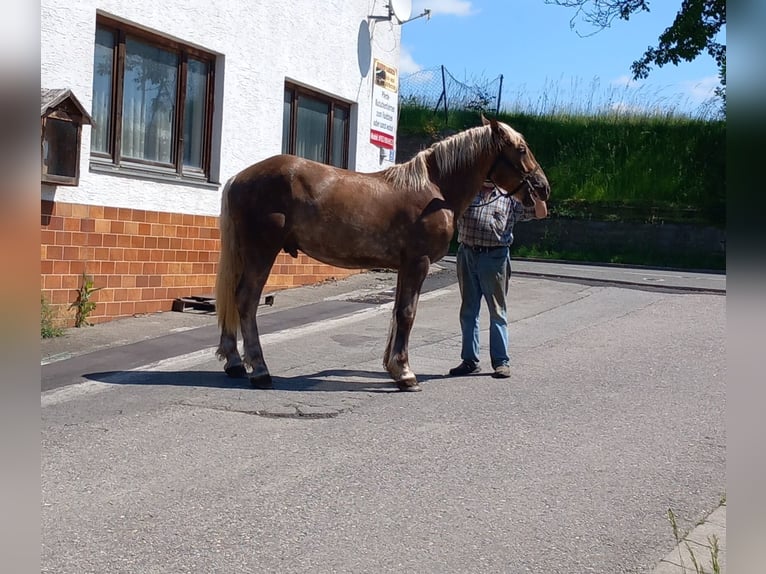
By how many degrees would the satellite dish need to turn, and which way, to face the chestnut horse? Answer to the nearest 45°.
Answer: approximately 45° to its right

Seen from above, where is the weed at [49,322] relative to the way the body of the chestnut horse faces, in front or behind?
behind

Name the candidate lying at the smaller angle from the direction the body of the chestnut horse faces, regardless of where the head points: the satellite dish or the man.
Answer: the man

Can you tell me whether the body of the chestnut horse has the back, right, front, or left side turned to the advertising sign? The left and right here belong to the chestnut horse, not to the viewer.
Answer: left

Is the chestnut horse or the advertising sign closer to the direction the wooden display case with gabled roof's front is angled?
the chestnut horse

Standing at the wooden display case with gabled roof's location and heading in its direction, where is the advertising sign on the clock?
The advertising sign is roughly at 9 o'clock from the wooden display case with gabled roof.

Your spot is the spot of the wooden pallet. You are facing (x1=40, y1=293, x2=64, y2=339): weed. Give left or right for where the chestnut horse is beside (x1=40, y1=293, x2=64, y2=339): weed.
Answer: left

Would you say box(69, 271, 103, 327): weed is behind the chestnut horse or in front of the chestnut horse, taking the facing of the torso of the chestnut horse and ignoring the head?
behind

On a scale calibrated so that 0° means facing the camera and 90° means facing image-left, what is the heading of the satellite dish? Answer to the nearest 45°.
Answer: approximately 315°

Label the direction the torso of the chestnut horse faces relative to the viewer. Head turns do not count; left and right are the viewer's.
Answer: facing to the right of the viewer

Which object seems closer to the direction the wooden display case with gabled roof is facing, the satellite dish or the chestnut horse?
the chestnut horse
